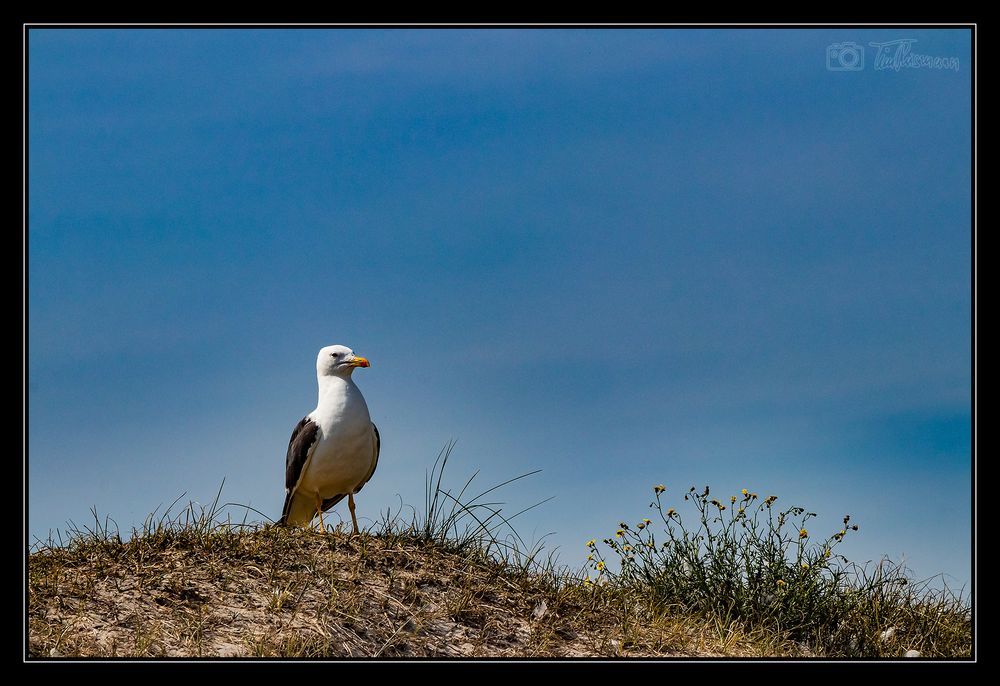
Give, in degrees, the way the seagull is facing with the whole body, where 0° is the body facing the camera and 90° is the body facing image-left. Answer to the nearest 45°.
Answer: approximately 315°
